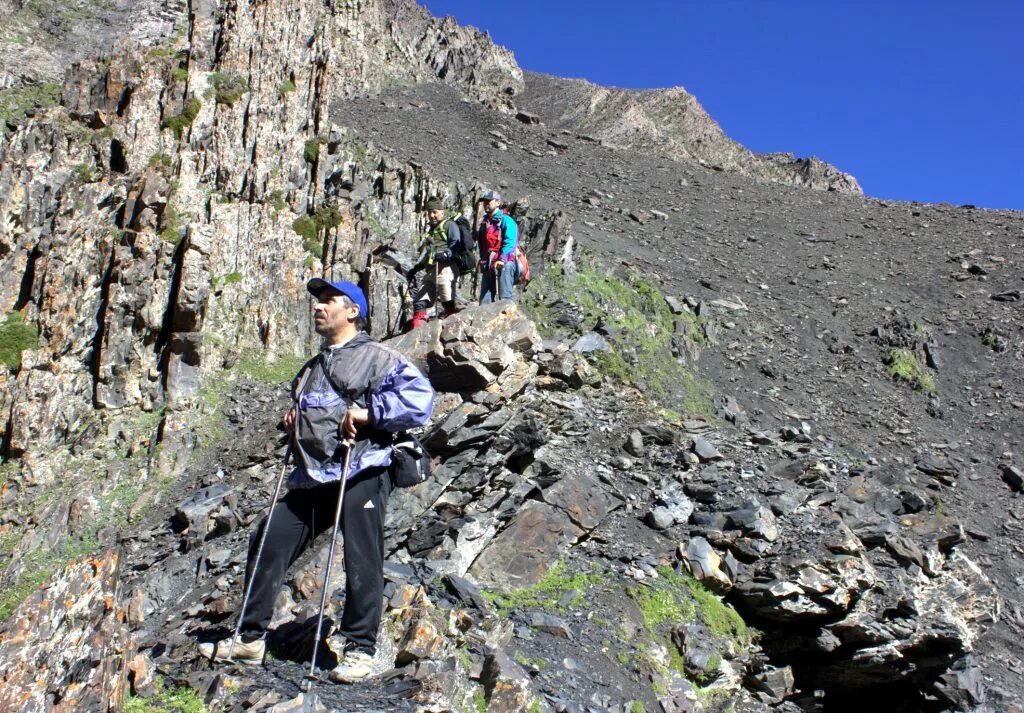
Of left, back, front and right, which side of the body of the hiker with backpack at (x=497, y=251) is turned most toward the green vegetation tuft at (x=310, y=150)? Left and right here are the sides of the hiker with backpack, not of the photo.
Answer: right

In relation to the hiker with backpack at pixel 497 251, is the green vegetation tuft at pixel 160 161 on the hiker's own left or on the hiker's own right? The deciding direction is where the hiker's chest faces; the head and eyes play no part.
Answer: on the hiker's own right

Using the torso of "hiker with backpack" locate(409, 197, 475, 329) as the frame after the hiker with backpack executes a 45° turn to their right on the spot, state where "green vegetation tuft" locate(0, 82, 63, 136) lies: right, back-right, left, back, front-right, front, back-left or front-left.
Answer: front-right

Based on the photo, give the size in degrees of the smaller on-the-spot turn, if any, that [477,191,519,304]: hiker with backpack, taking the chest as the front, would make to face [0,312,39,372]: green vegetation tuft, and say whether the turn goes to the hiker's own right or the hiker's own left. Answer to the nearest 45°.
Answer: approximately 45° to the hiker's own right

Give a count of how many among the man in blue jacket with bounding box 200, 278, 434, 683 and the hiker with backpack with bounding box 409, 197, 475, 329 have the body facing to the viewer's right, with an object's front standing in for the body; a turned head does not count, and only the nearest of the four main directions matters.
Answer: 0

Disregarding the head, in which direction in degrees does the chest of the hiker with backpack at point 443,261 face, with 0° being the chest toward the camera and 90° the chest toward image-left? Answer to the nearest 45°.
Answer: approximately 45°

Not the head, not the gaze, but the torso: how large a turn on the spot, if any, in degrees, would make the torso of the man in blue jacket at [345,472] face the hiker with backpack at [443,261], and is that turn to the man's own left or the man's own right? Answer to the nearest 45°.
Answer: approximately 135° to the man's own right

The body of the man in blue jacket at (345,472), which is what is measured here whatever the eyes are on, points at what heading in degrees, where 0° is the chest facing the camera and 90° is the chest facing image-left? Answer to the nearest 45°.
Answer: approximately 45°
